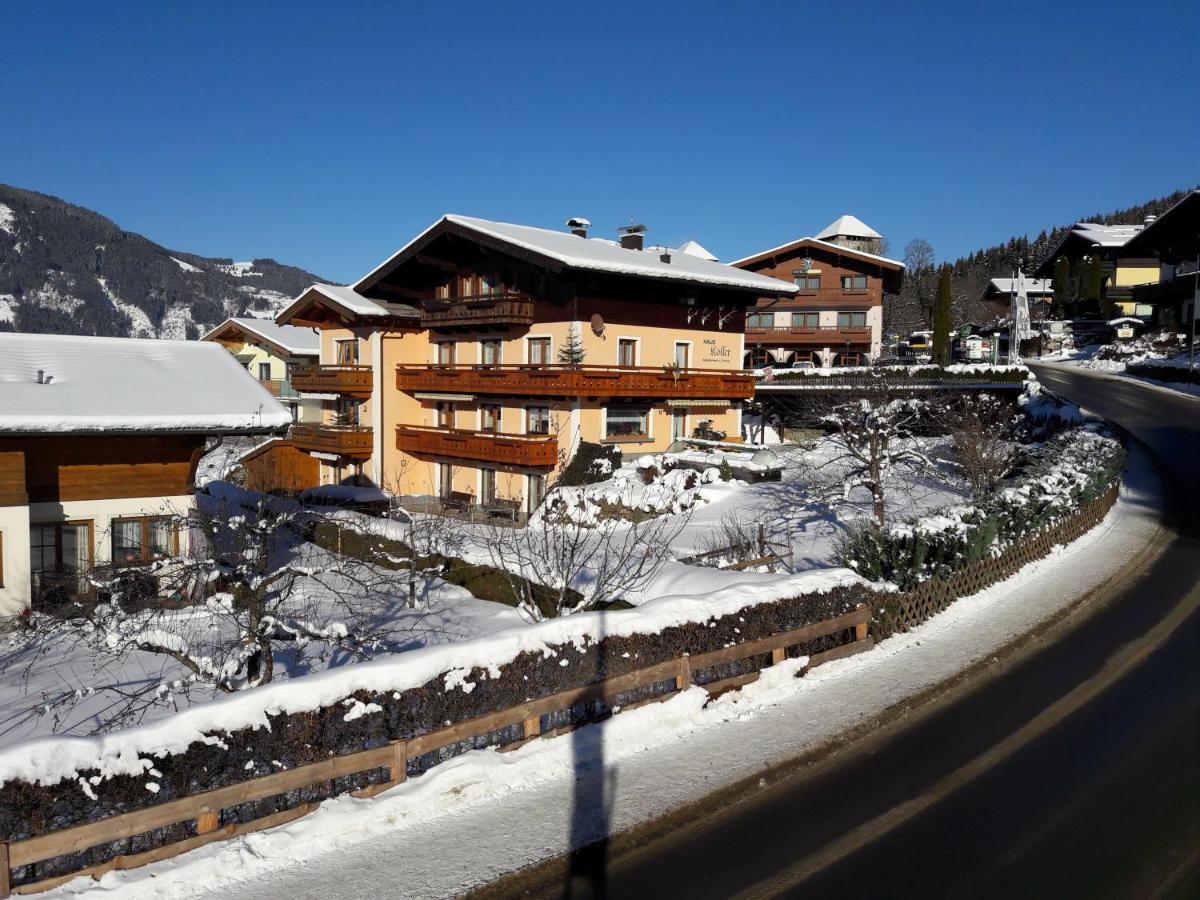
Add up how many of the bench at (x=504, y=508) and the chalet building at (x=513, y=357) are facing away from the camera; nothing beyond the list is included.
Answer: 0

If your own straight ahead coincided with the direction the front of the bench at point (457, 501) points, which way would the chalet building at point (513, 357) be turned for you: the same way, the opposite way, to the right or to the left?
the same way

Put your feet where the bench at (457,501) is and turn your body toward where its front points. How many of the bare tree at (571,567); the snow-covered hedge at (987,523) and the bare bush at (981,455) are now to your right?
0

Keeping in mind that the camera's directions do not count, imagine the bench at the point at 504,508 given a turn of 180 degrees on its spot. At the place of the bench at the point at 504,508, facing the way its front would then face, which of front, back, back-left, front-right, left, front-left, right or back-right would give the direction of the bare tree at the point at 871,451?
right

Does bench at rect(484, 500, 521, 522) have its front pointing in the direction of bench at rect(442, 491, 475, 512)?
no

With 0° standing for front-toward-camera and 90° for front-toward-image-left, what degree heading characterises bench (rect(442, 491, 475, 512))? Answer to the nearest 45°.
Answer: approximately 45°

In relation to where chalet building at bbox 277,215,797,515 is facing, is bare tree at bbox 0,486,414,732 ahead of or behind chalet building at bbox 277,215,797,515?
ahead

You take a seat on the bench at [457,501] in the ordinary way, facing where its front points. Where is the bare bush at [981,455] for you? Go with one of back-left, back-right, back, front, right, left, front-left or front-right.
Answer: left

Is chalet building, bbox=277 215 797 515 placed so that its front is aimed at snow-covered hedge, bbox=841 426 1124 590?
no

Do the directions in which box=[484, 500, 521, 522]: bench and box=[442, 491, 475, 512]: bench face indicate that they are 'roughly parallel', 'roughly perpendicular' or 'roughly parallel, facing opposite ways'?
roughly parallel

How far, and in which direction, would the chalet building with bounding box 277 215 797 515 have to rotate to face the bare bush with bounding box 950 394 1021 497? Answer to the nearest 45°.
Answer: approximately 90° to its left

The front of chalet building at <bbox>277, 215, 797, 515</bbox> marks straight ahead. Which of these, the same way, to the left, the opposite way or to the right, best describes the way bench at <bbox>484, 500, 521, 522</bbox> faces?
the same way

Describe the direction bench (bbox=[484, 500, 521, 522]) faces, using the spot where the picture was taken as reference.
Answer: facing the viewer and to the left of the viewer

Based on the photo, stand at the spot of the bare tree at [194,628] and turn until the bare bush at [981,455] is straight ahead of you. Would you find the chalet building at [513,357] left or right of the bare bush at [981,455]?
left

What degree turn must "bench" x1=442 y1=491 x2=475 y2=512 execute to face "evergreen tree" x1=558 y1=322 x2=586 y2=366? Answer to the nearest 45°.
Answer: approximately 90° to its left
